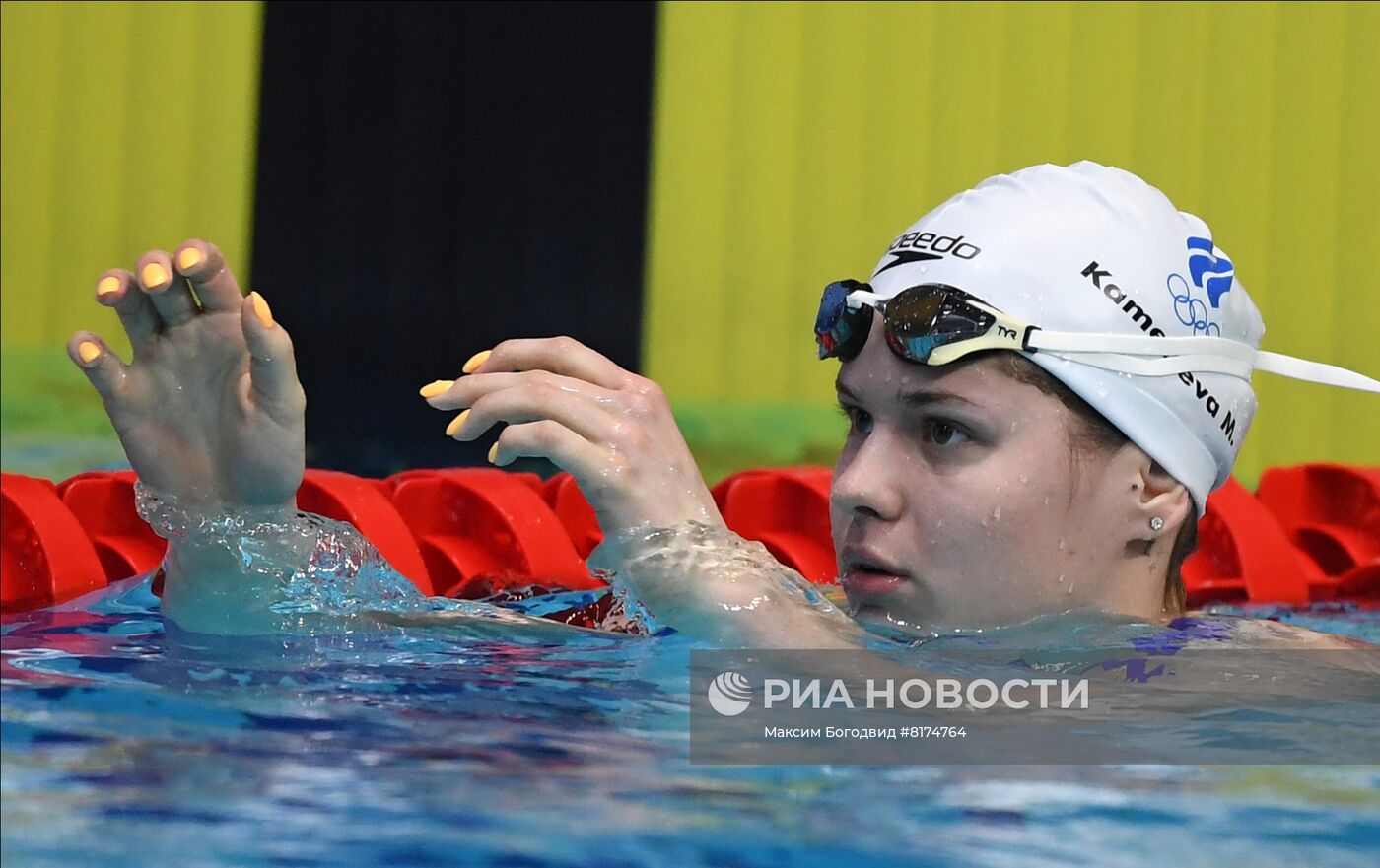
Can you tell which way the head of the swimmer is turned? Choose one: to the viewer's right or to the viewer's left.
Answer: to the viewer's left

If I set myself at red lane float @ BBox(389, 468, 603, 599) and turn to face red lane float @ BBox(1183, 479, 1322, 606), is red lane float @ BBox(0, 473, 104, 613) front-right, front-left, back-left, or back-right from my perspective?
back-right

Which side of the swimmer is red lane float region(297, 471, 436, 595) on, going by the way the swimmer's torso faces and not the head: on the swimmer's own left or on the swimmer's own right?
on the swimmer's own right

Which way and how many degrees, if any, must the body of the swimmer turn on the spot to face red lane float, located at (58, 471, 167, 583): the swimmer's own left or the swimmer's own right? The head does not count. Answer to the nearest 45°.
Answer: approximately 45° to the swimmer's own right
